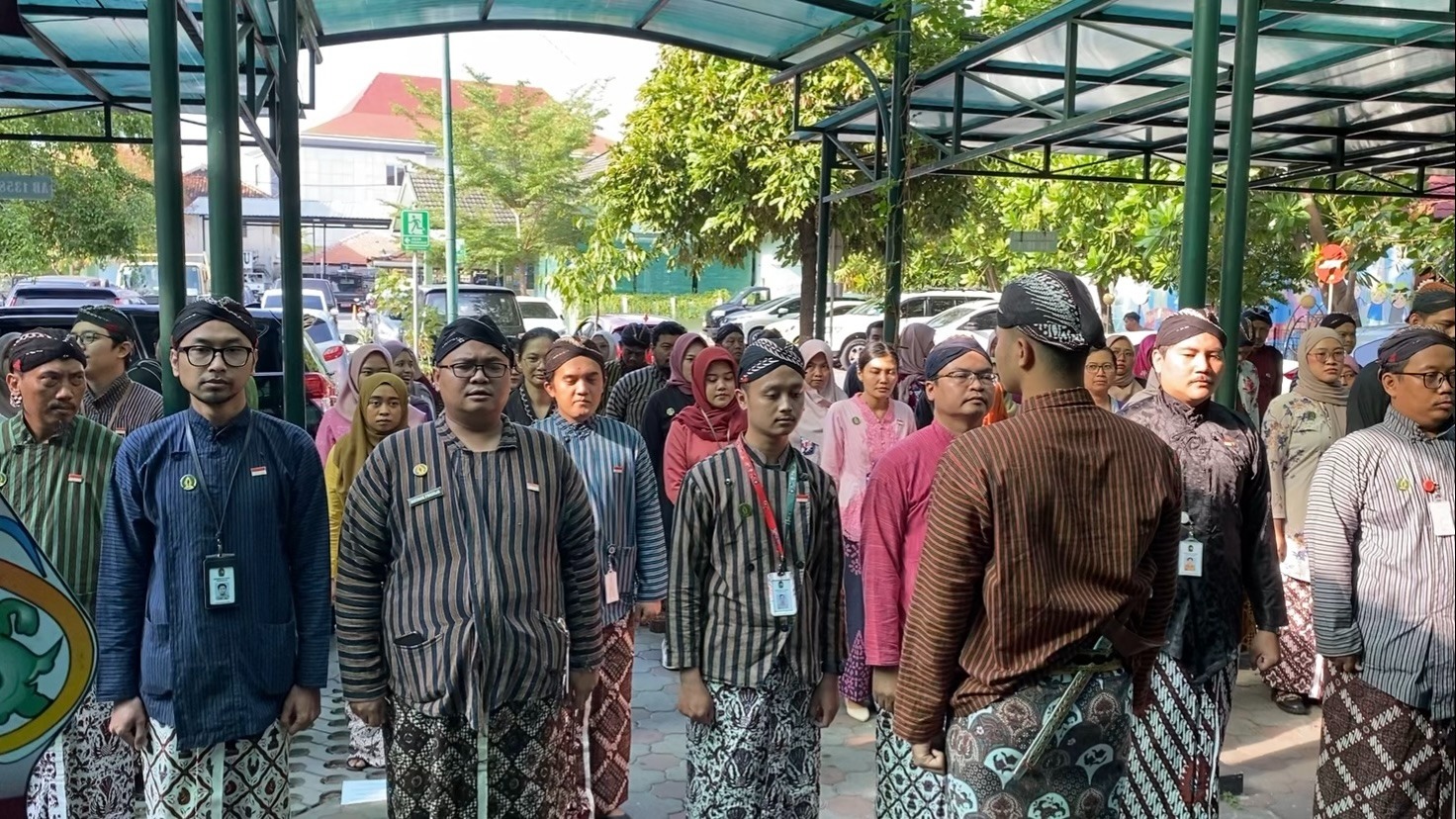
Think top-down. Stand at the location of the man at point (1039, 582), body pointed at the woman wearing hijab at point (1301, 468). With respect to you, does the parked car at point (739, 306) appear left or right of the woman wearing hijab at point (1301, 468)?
left

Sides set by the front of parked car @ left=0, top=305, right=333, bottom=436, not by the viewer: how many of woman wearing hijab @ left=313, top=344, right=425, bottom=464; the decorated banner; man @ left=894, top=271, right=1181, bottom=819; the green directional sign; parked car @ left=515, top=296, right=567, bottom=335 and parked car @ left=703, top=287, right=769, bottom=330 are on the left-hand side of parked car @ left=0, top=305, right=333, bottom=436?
3

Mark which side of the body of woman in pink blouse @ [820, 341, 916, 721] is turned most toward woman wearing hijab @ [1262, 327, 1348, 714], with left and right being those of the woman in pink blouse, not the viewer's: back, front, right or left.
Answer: left

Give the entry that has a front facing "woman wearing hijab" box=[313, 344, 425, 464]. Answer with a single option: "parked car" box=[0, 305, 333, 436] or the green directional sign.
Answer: the green directional sign

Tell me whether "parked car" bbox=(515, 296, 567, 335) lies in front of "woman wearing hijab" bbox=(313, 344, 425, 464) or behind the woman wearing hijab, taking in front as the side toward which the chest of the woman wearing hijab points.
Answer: behind

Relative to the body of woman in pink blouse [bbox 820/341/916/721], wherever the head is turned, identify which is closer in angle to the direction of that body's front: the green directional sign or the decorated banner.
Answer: the decorated banner

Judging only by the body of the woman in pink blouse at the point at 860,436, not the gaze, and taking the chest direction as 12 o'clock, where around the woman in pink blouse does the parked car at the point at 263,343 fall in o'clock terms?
The parked car is roughly at 4 o'clock from the woman in pink blouse.

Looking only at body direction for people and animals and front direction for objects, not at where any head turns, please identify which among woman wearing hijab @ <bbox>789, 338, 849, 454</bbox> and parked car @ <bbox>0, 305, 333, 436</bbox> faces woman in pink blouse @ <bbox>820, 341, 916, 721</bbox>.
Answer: the woman wearing hijab

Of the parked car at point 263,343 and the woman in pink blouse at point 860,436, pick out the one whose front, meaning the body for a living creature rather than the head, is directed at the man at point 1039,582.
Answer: the woman in pink blouse

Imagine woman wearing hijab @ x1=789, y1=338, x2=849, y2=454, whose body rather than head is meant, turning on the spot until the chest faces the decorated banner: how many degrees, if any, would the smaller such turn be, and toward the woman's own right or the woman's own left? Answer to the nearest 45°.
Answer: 0° — they already face it

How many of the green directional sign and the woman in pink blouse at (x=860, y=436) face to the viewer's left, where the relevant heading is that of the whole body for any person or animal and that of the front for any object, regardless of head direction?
0

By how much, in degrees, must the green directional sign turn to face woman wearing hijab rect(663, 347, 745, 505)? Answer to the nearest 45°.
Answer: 0° — it already faces them

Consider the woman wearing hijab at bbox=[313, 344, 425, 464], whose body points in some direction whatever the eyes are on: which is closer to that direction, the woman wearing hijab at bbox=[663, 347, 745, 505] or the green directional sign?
the woman wearing hijab
